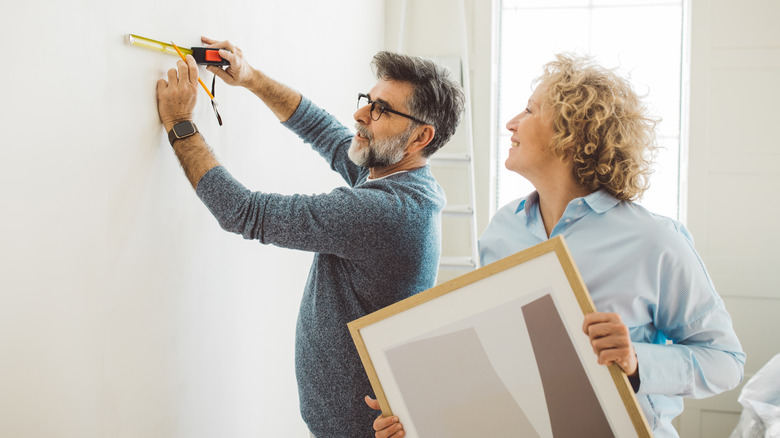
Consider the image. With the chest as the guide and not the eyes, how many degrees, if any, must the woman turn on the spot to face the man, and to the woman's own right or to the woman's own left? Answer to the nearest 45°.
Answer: approximately 45° to the woman's own right

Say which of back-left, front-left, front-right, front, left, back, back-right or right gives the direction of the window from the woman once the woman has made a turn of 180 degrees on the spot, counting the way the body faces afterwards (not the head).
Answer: front-left

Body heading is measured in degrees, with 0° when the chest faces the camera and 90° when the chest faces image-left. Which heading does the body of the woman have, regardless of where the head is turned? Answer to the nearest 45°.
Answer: approximately 45°

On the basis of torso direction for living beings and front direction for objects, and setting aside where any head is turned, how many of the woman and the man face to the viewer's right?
0

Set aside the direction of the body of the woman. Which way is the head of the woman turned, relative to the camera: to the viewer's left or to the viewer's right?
to the viewer's left

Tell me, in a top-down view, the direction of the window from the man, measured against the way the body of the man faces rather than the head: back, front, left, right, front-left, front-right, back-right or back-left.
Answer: back-right

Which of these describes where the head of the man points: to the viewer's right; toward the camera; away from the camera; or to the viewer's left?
to the viewer's left

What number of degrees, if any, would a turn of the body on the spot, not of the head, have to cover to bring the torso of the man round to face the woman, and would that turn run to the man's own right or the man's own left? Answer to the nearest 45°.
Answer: approximately 135° to the man's own left

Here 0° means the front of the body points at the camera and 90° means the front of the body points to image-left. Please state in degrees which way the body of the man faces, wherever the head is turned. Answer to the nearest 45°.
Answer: approximately 90°
